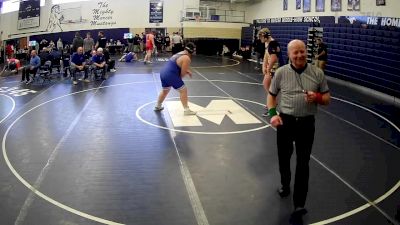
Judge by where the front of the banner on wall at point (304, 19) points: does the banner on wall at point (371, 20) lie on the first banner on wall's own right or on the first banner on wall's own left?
on the first banner on wall's own left

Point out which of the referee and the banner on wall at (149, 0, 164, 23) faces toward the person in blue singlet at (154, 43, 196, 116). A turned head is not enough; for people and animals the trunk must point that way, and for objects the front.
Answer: the banner on wall

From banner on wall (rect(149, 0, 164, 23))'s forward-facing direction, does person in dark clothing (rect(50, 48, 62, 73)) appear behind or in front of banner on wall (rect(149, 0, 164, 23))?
in front

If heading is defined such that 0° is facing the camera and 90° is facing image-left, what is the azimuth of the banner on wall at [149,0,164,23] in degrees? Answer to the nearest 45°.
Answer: approximately 0°

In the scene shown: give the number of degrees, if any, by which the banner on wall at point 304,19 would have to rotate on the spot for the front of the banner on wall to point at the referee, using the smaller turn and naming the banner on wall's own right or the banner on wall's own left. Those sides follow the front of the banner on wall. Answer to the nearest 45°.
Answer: approximately 45° to the banner on wall's own left
